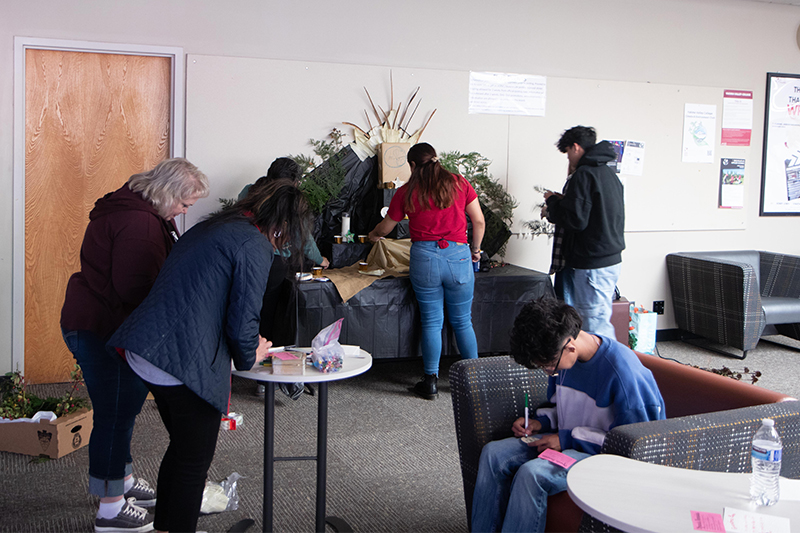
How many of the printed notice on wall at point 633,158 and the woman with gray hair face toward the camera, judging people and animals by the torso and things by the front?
1

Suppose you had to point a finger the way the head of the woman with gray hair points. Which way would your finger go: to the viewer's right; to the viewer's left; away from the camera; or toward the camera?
to the viewer's right

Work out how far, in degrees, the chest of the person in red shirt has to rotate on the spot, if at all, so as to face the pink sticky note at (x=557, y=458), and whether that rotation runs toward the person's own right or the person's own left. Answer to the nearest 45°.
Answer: approximately 180°

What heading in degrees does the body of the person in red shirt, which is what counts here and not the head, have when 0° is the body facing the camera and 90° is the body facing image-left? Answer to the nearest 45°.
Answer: approximately 180°

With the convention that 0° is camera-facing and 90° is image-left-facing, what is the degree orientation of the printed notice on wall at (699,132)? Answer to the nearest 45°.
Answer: approximately 0°

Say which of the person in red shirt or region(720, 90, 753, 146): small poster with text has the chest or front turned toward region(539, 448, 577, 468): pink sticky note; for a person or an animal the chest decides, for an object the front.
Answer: the small poster with text

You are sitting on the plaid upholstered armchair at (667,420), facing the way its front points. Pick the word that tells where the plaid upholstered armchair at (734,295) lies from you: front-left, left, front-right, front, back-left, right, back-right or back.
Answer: back-right

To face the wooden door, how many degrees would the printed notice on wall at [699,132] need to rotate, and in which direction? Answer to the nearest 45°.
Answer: approximately 45° to its right
